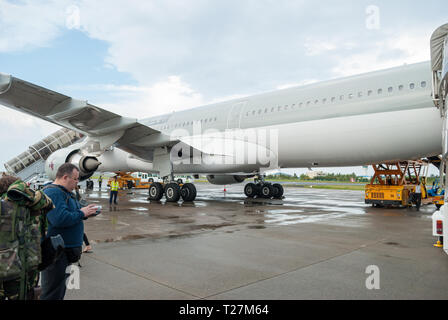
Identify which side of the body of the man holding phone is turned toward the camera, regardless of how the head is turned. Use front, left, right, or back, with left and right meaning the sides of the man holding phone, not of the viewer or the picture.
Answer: right

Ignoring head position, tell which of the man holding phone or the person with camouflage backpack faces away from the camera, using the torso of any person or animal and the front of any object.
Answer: the person with camouflage backpack

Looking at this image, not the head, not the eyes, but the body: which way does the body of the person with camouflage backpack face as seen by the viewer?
away from the camera

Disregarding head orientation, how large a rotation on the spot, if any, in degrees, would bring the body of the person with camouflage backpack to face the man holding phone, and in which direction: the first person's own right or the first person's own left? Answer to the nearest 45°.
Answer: approximately 45° to the first person's own right

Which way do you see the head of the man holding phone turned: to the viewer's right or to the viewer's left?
to the viewer's right

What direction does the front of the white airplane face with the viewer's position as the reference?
facing away from the viewer and to the left of the viewer

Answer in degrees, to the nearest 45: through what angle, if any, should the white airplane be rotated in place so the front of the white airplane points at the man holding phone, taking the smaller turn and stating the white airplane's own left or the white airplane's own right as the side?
approximately 135° to the white airplane's own left

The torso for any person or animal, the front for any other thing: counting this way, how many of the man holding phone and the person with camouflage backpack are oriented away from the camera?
1

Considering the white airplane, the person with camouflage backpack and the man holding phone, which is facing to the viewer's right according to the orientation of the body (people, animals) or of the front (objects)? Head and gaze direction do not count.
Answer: the man holding phone
